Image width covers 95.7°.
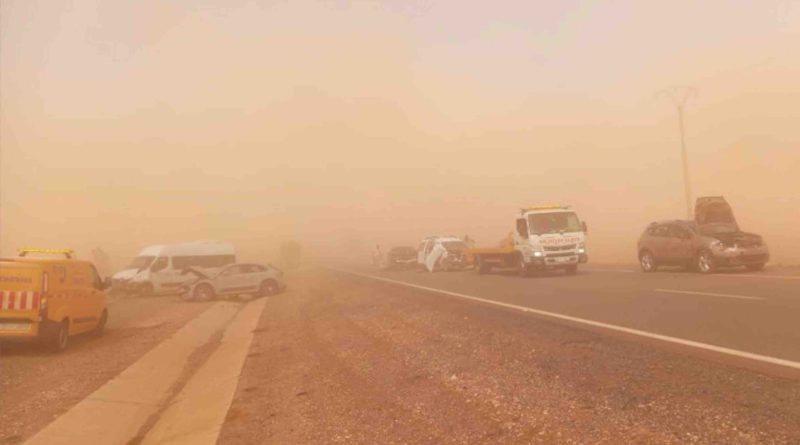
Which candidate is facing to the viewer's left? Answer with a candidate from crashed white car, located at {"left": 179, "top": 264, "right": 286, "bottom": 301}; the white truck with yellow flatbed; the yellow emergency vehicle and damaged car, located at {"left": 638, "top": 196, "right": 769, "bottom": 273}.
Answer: the crashed white car

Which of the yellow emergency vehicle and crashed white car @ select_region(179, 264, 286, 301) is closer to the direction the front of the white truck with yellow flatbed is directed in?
the yellow emergency vehicle

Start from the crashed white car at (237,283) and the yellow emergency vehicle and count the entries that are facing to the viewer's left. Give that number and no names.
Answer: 1

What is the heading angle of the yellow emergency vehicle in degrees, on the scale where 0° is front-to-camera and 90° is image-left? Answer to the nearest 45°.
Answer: approximately 225°

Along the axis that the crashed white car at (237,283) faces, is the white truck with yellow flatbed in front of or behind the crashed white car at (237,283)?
behind

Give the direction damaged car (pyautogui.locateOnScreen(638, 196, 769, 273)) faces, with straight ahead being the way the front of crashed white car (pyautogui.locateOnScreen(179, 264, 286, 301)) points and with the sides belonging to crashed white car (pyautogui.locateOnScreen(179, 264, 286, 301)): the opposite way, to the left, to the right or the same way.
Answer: to the left

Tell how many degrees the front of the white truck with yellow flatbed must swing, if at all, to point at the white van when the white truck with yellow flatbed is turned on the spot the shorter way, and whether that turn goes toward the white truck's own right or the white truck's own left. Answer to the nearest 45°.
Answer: approximately 135° to the white truck's own right

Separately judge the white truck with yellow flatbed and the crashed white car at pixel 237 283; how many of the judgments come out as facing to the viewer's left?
1

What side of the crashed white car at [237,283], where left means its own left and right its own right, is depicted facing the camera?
left

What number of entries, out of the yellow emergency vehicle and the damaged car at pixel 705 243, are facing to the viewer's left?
0

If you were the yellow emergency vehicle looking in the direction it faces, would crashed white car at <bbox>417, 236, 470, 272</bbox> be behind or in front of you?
in front
